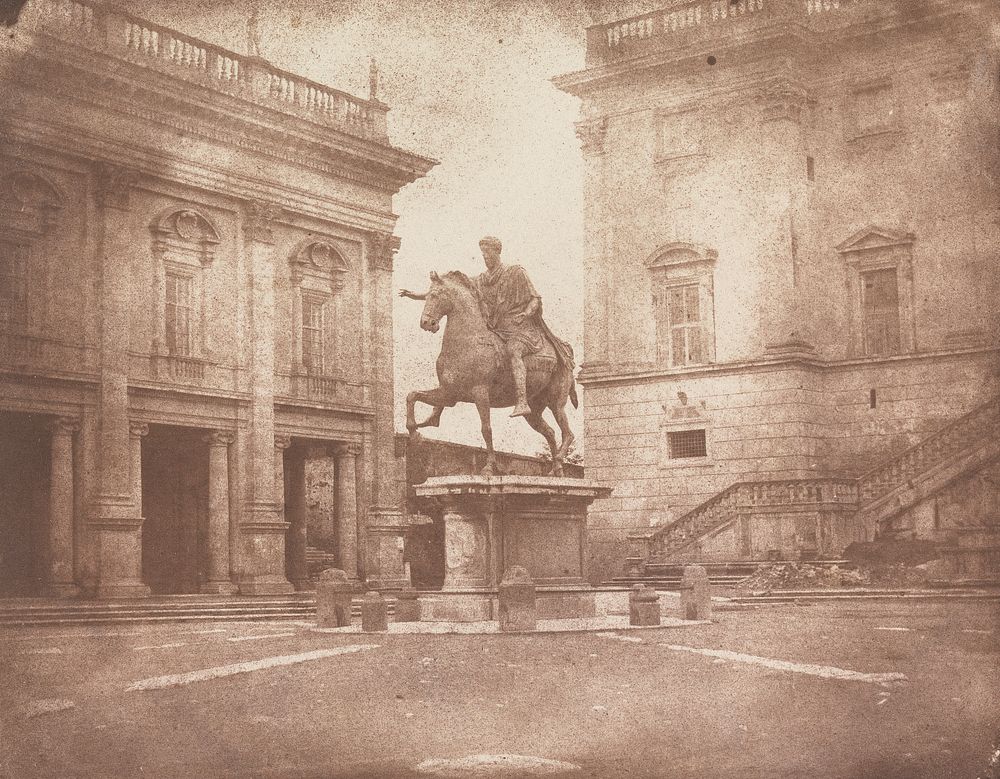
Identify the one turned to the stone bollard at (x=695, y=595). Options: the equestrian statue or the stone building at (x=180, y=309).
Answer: the stone building

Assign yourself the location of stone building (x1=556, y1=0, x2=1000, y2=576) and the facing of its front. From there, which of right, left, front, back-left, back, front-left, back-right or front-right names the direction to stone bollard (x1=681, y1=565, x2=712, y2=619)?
front-left

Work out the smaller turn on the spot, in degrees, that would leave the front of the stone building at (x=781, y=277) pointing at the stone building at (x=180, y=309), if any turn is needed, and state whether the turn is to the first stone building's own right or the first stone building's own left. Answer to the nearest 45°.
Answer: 0° — it already faces it

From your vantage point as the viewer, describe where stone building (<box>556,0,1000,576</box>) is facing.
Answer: facing the viewer and to the left of the viewer

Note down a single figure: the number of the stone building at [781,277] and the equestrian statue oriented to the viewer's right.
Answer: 0

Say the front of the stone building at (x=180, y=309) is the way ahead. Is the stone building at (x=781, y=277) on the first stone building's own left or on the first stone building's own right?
on the first stone building's own left

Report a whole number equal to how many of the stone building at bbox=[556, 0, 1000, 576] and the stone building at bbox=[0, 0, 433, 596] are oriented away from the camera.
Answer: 0

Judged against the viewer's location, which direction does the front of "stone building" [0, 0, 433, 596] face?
facing the viewer and to the right of the viewer

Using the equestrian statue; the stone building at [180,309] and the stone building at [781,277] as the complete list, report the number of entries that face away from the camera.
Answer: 0

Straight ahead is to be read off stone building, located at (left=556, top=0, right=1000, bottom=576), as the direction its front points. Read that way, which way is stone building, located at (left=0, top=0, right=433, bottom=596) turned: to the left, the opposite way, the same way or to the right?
to the left
